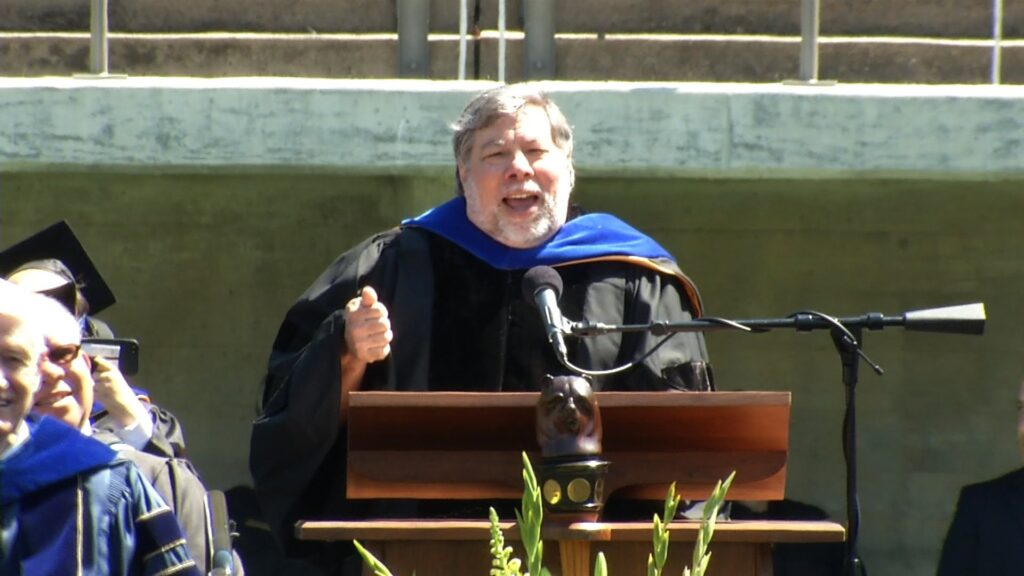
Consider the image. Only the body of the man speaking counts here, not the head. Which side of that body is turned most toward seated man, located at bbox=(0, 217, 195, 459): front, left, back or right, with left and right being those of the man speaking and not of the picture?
right

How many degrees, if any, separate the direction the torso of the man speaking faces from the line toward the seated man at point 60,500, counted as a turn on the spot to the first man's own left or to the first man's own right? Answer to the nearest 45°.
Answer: approximately 45° to the first man's own right

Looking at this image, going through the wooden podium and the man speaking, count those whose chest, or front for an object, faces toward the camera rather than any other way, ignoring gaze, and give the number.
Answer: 2

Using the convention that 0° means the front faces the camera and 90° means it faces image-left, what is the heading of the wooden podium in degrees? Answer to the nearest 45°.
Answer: approximately 0°

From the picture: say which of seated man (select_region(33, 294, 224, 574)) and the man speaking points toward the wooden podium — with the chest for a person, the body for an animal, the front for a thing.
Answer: the man speaking

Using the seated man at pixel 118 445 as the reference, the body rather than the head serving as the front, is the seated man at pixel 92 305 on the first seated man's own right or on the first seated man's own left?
on the first seated man's own right

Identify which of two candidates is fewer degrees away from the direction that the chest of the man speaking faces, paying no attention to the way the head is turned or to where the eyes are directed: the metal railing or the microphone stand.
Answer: the microphone stand

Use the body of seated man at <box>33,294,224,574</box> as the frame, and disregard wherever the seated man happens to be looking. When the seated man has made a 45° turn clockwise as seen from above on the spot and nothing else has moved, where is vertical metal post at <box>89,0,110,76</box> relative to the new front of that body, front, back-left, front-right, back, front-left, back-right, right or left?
right

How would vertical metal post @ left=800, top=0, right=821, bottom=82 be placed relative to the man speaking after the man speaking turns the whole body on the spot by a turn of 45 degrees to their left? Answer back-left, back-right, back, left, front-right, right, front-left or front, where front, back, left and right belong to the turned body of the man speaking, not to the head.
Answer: left
